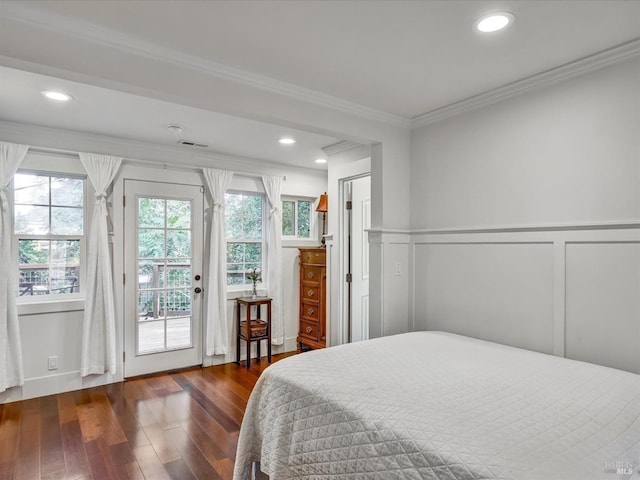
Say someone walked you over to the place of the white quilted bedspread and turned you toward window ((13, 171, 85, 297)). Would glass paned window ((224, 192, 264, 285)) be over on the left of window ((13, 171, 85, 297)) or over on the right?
right

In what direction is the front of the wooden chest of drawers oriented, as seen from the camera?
facing the viewer and to the left of the viewer

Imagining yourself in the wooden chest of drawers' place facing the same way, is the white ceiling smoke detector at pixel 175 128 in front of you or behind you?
in front

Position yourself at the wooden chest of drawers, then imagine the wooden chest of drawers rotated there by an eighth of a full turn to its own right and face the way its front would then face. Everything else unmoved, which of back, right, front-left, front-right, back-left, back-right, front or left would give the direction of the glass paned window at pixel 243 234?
front

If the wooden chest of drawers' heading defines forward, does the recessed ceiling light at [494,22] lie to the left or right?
on its left

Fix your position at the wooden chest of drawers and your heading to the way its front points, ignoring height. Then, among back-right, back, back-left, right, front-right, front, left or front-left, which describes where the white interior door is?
left

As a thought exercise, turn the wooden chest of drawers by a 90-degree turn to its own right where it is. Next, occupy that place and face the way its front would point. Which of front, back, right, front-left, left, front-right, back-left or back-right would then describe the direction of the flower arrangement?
front-left
